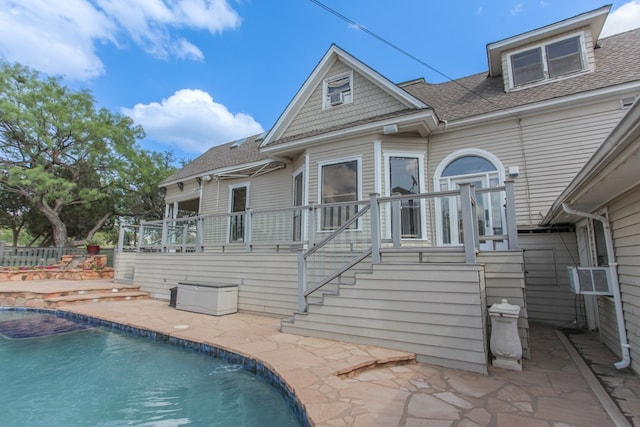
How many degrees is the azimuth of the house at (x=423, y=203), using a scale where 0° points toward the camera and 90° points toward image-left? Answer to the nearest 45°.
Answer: approximately 45°

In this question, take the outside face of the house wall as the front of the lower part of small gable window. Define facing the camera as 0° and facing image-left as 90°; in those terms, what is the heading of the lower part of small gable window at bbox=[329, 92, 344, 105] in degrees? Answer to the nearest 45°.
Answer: approximately 45°

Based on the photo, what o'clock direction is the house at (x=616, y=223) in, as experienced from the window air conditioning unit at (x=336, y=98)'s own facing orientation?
The house is roughly at 9 o'clock from the window air conditioning unit.

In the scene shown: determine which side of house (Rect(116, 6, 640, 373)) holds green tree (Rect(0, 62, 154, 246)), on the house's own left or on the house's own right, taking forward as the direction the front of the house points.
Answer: on the house's own right

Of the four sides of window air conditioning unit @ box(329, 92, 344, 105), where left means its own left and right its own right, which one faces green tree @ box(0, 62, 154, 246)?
right

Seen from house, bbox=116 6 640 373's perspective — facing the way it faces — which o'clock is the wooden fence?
The wooden fence is roughly at 2 o'clock from the house.

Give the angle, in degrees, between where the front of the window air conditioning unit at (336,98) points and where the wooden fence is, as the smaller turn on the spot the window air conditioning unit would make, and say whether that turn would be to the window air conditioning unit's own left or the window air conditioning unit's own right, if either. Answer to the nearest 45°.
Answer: approximately 45° to the window air conditioning unit's own right

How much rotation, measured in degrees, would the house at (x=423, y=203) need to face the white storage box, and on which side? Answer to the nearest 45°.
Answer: approximately 45° to its right
